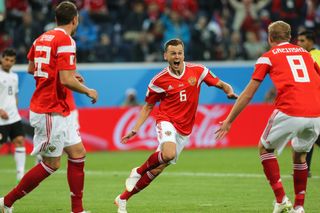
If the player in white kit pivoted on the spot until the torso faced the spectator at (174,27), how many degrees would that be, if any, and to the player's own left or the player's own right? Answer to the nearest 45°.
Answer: approximately 135° to the player's own left

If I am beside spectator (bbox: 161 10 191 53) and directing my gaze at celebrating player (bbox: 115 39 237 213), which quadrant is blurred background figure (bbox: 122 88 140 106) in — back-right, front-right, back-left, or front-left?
front-right

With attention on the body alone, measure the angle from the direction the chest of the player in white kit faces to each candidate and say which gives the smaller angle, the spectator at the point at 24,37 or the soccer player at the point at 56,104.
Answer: the soccer player

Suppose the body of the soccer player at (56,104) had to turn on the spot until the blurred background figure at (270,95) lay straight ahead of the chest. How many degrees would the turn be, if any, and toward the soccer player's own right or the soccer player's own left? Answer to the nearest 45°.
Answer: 0° — they already face them

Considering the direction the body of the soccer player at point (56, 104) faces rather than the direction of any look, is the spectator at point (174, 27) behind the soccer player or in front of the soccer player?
in front

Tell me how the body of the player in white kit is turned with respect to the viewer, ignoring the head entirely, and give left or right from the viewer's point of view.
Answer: facing the viewer

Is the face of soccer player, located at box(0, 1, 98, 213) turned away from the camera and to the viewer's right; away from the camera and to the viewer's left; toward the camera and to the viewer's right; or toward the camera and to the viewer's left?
away from the camera and to the viewer's right

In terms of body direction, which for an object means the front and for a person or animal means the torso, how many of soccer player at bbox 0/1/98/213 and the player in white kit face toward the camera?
1

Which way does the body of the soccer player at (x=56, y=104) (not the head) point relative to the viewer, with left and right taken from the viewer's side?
facing away from the viewer and to the right of the viewer

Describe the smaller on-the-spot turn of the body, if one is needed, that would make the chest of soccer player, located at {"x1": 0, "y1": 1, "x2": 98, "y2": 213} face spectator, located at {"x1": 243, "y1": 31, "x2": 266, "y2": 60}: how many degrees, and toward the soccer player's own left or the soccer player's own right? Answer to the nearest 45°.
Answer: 0° — they already face them

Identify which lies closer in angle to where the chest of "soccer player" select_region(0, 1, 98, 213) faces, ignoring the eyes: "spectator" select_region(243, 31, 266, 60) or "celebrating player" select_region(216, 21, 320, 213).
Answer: the spectator
